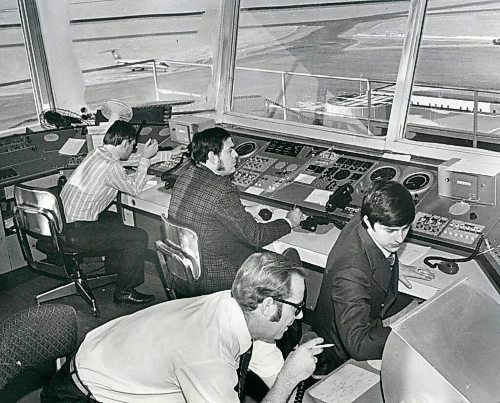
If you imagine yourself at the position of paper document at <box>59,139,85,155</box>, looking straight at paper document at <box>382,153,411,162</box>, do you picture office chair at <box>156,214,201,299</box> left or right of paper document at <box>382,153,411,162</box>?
right

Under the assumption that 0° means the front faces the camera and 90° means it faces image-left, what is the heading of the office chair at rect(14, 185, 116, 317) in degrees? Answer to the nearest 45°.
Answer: approximately 225°

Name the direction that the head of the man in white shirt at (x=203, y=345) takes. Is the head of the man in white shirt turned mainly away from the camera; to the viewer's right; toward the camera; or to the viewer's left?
to the viewer's right

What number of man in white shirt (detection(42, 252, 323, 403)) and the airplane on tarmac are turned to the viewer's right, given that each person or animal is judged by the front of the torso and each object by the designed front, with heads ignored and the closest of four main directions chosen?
2

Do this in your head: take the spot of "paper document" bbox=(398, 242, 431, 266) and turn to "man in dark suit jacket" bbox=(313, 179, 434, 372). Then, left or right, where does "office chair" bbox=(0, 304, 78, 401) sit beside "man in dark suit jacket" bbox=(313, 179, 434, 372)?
right

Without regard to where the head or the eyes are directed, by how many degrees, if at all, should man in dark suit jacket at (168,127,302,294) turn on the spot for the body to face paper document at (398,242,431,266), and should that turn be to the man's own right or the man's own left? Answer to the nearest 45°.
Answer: approximately 45° to the man's own right

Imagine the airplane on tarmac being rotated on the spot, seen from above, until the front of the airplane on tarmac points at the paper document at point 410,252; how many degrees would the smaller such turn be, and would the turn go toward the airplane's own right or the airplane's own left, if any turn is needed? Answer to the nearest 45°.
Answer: approximately 90° to the airplane's own right

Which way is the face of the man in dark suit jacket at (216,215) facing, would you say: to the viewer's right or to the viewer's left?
to the viewer's right
